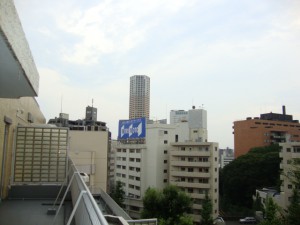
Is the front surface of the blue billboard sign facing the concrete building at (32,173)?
yes

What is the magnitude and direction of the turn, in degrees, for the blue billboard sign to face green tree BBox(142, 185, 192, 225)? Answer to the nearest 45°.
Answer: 0° — it already faces it

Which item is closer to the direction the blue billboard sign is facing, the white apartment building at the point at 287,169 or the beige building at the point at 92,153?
the beige building

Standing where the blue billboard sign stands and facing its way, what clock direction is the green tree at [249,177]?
The green tree is roughly at 9 o'clock from the blue billboard sign.

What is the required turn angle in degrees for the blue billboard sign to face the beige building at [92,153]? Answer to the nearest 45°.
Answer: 0° — it already faces it

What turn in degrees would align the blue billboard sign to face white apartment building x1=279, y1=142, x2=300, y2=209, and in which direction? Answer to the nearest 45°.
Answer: approximately 45° to its left

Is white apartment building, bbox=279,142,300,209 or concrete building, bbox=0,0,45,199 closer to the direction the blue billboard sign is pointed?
the concrete building

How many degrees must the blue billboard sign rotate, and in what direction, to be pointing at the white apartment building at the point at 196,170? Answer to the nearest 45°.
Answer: approximately 45° to its left

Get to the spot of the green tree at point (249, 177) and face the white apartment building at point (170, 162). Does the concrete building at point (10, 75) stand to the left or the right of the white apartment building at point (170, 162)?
left

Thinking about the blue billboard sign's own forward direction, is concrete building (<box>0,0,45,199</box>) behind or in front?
in front
